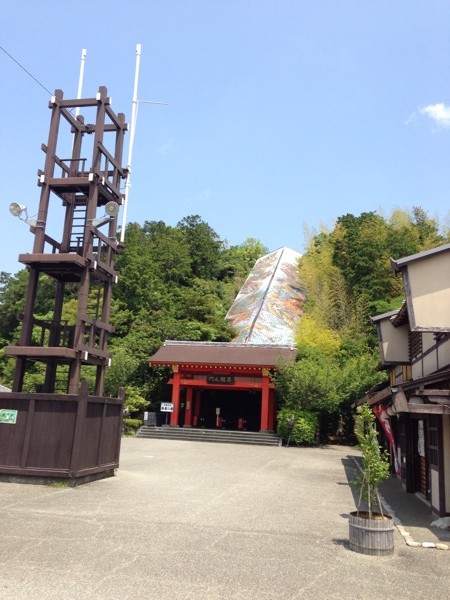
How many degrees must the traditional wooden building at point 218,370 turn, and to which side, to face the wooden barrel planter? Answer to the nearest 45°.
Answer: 0° — it already faces it

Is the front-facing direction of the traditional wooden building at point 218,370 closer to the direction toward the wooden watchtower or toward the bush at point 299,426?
the wooden watchtower

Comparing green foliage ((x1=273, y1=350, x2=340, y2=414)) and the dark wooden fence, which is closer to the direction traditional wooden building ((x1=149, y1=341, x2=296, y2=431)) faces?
the dark wooden fence

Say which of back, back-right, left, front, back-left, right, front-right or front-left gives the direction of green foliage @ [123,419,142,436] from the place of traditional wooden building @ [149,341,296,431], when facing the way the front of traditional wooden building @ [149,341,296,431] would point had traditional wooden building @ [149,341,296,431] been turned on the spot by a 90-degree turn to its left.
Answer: back

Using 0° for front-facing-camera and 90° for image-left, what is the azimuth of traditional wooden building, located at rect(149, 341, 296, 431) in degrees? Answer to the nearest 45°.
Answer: approximately 0°

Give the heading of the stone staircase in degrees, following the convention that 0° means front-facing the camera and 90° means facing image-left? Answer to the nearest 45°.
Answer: approximately 0°

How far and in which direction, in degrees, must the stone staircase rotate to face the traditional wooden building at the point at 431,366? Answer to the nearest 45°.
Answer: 0° — it already faces it

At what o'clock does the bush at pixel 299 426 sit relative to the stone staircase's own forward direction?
The bush is roughly at 10 o'clock from the stone staircase.

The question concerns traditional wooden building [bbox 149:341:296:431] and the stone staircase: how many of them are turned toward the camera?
2
